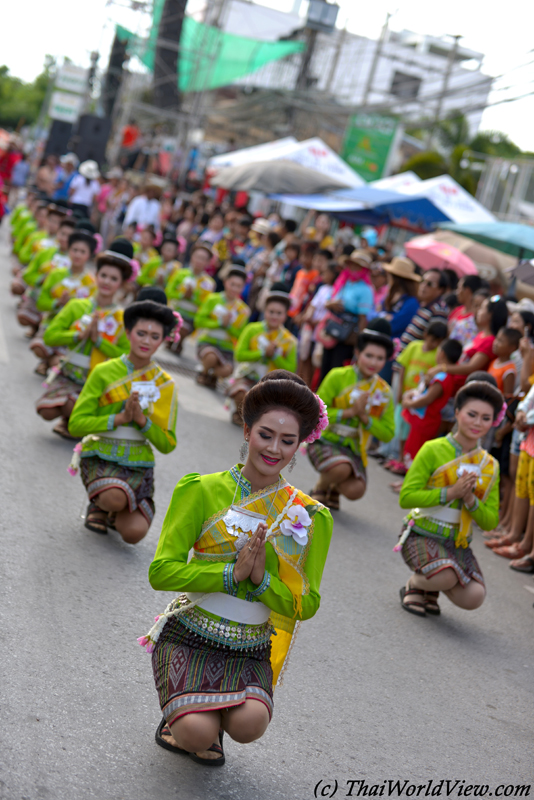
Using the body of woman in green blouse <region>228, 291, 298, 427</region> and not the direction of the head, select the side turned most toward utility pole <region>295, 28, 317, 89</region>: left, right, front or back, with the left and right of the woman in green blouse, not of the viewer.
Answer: back

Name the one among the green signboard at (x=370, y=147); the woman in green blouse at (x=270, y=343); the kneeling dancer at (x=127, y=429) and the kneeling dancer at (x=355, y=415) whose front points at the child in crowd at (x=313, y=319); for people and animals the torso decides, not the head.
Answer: the green signboard

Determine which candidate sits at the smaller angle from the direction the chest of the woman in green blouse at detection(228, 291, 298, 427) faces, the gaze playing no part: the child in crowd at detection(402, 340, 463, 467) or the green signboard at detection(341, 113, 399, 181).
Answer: the child in crowd

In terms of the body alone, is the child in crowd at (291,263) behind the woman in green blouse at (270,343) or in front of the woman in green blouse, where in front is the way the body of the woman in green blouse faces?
behind

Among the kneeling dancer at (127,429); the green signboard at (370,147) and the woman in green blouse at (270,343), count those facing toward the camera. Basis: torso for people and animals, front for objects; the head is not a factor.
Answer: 3

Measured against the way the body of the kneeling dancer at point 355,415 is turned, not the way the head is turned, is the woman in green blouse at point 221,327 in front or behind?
behind

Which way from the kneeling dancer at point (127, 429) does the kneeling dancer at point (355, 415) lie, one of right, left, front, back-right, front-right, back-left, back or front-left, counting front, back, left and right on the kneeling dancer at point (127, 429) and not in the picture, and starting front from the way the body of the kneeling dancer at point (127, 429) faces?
back-left

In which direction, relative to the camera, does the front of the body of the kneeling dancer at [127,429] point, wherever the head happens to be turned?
toward the camera

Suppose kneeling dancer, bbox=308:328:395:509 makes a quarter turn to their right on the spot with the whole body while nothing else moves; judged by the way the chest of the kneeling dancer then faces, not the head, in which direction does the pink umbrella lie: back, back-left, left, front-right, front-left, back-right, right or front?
back-right

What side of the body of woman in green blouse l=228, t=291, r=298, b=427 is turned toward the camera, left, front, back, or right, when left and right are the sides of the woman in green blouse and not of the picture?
front

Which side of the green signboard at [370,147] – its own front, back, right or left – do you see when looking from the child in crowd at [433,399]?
front

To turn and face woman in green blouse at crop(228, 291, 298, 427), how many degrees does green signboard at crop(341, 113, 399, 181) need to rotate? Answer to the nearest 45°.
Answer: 0° — it already faces them

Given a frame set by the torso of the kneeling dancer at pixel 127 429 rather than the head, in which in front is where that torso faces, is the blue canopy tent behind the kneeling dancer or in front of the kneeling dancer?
behind

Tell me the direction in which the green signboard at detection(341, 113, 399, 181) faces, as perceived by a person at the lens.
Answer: facing the viewer

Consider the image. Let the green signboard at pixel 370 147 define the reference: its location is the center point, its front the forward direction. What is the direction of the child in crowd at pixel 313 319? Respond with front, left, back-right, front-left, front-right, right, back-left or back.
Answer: front
